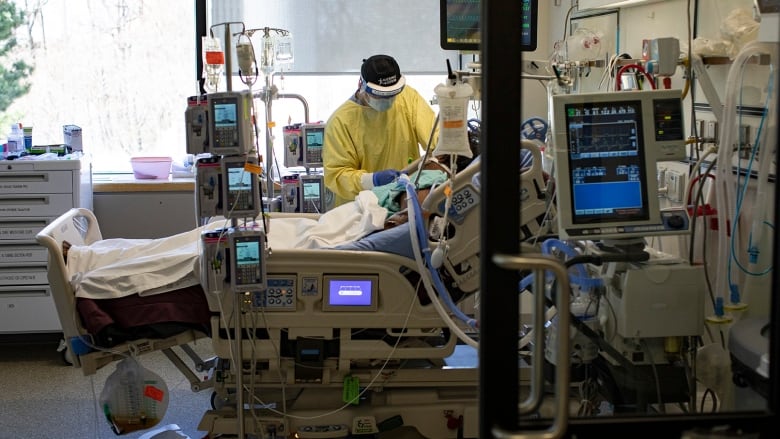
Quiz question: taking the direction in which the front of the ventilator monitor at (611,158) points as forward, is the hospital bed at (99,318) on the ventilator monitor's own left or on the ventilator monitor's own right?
on the ventilator monitor's own right

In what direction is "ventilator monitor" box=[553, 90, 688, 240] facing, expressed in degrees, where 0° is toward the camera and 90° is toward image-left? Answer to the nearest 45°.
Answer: approximately 0°

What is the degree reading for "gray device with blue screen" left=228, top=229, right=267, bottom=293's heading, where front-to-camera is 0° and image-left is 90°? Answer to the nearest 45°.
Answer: approximately 0°

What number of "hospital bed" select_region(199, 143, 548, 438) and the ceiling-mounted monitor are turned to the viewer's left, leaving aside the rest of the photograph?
1

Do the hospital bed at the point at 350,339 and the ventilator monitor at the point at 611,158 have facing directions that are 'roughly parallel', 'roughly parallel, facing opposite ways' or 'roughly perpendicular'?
roughly perpendicular

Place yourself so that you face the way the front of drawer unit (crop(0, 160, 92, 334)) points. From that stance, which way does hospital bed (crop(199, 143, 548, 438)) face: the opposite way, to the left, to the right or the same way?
to the right

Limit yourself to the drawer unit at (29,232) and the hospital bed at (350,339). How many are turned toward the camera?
1

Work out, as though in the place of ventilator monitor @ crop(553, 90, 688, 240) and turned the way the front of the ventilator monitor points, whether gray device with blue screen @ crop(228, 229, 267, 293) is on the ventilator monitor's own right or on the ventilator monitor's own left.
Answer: on the ventilator monitor's own right

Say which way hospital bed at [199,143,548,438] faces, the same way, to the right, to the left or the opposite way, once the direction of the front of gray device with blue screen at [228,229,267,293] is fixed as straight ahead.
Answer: to the right

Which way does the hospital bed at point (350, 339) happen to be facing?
to the viewer's left
